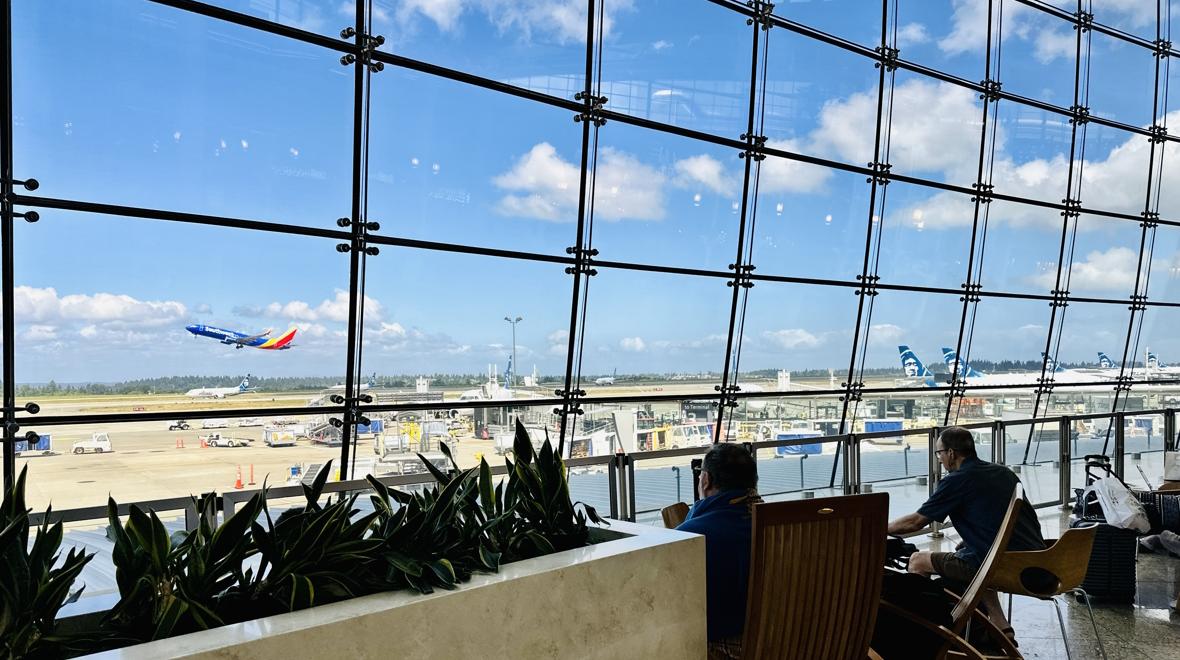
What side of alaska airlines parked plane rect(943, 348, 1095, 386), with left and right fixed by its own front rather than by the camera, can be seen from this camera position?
right

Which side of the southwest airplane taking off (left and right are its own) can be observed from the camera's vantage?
left

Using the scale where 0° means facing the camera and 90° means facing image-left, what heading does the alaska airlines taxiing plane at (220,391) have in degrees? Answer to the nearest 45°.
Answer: approximately 90°

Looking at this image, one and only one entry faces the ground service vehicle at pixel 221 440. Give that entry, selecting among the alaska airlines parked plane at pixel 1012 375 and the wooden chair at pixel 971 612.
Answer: the wooden chair

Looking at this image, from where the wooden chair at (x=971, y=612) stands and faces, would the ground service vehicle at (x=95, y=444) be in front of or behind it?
in front

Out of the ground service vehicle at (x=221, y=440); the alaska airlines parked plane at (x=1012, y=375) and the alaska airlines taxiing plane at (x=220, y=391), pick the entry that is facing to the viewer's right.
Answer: the alaska airlines parked plane at (x=1012, y=375)

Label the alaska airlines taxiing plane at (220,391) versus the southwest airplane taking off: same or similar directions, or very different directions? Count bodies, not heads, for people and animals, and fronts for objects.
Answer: same or similar directions

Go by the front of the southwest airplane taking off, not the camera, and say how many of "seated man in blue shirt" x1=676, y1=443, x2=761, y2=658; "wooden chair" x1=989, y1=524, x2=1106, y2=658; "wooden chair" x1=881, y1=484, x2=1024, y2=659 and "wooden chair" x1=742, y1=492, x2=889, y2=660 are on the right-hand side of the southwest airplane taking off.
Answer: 0

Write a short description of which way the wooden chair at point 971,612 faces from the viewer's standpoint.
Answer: facing to the left of the viewer

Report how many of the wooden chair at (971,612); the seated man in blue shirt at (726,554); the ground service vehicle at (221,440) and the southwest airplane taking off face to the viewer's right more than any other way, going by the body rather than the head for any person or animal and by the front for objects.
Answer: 0

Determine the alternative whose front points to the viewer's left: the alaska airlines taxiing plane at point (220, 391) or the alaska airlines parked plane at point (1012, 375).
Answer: the alaska airlines taxiing plane at point (220, 391)

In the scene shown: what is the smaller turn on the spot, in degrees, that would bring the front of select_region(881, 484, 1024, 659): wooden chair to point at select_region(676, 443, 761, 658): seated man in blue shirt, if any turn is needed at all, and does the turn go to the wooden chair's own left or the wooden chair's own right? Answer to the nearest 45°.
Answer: approximately 45° to the wooden chair's own left

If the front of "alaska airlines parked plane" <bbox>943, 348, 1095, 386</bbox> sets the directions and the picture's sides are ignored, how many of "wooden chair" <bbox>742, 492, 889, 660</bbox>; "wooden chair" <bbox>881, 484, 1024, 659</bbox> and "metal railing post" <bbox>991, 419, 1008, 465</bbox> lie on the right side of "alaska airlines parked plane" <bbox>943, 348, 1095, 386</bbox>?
3

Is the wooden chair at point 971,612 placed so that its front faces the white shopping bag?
no

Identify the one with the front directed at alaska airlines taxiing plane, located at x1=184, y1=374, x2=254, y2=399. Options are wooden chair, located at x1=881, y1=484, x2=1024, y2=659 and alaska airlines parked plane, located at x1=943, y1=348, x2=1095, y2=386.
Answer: the wooden chair

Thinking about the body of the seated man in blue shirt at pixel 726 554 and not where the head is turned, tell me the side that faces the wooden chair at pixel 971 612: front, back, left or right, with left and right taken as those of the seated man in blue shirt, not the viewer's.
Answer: right

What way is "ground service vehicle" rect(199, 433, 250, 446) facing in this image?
to the viewer's left
